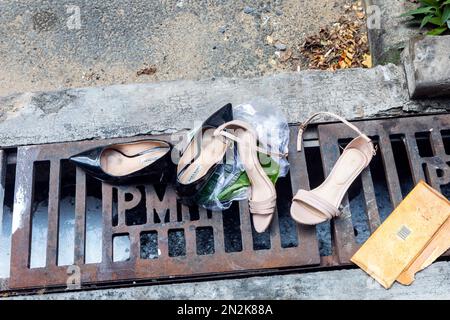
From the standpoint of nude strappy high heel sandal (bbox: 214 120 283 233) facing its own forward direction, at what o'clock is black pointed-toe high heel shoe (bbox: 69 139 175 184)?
The black pointed-toe high heel shoe is roughly at 3 o'clock from the nude strappy high heel sandal.

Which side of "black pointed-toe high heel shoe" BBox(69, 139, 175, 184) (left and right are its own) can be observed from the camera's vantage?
left

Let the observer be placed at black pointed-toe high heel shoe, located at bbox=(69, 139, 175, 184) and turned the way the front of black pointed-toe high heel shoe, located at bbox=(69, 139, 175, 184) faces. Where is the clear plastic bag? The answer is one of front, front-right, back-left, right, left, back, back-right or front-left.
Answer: back

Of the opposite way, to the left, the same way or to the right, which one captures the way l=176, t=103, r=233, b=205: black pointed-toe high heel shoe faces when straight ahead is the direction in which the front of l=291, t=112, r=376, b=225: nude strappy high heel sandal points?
the opposite way

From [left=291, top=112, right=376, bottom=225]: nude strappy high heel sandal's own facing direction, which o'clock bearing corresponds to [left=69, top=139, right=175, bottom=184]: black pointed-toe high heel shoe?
The black pointed-toe high heel shoe is roughly at 1 o'clock from the nude strappy high heel sandal.

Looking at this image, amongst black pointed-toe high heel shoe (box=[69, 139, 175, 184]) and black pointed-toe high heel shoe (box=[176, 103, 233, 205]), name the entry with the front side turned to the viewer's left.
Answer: black pointed-toe high heel shoe (box=[69, 139, 175, 184])

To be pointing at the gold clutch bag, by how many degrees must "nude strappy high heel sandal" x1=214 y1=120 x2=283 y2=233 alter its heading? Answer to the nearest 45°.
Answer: approximately 90° to its left

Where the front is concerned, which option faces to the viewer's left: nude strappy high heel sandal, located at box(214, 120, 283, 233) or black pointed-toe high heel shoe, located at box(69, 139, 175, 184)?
the black pointed-toe high heel shoe
